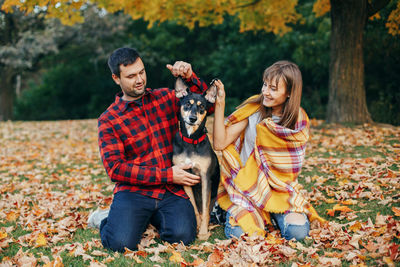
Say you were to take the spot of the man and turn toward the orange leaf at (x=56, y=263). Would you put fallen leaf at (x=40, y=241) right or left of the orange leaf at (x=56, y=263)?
right

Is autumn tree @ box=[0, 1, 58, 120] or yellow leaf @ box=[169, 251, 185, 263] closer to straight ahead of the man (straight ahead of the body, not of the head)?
the yellow leaf

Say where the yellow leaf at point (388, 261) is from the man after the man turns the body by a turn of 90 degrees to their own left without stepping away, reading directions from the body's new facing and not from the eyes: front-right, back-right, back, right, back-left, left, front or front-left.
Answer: right

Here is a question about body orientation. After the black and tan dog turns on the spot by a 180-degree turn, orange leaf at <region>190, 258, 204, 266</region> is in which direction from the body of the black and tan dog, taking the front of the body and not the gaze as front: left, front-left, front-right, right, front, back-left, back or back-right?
back

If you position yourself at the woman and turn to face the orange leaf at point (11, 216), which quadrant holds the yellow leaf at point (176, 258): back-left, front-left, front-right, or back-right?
front-left

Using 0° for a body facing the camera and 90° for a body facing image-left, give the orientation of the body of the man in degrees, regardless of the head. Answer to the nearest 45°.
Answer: approximately 315°

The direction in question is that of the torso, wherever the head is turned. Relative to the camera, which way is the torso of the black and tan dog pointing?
toward the camera

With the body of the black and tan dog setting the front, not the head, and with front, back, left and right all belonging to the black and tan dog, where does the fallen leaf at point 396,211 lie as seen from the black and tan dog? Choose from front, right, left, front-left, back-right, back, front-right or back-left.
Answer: left

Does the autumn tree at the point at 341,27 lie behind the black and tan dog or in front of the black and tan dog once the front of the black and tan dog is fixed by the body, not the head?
behind

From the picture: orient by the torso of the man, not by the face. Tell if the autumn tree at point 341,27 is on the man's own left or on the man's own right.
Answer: on the man's own left

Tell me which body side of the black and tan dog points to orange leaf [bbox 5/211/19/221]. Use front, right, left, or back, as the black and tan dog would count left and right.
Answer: right

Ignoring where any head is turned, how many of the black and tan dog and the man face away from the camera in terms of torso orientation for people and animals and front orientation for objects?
0

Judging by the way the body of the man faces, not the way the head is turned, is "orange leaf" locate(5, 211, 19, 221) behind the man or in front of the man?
behind

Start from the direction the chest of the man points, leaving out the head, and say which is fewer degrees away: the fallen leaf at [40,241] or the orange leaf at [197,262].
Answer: the orange leaf
